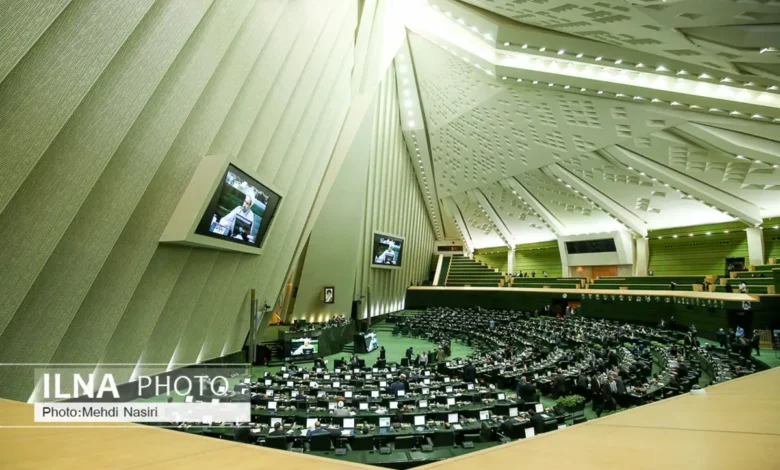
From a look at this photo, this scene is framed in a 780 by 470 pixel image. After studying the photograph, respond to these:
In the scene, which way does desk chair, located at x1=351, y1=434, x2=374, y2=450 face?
away from the camera

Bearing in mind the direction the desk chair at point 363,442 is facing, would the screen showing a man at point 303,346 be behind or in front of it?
in front

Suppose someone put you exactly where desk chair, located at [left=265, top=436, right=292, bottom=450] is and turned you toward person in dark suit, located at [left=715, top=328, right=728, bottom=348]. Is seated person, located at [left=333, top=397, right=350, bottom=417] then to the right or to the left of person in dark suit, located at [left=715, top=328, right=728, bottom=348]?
left

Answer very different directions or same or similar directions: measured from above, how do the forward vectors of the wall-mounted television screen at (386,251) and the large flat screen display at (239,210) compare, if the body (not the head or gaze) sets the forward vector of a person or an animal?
same or similar directions

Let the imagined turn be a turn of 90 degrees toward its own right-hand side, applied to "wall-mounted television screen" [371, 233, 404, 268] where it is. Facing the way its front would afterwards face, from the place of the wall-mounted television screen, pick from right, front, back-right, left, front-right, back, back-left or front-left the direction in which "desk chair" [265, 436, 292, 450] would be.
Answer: front-left

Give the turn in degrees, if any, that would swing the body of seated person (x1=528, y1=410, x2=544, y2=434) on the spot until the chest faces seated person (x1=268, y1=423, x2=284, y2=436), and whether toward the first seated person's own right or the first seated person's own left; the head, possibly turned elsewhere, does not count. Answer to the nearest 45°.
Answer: approximately 45° to the first seated person's own left

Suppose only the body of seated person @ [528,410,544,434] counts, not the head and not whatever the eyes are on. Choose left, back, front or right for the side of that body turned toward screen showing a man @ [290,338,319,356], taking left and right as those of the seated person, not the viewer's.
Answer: front

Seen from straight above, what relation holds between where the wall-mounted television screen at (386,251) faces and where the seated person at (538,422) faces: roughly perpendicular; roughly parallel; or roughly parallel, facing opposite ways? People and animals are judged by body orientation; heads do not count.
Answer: roughly parallel, facing opposite ways

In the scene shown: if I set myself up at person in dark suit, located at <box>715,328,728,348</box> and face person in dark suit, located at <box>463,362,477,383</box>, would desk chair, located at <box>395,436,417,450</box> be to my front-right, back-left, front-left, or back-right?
front-left

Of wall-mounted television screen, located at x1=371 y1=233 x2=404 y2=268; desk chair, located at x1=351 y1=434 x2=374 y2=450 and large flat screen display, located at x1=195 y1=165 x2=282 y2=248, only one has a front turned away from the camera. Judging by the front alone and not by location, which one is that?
the desk chair

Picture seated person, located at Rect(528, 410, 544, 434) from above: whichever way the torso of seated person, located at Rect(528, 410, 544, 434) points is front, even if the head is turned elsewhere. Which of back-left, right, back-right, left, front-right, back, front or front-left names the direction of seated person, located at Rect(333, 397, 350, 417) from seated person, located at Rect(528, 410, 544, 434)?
front-left

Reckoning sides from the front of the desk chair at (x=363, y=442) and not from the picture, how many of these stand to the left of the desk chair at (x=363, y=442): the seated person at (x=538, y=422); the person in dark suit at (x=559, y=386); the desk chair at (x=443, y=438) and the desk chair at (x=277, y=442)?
1

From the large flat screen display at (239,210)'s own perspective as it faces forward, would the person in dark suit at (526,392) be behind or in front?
in front

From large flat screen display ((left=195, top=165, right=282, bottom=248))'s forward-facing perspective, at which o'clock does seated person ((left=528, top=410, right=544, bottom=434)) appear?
The seated person is roughly at 12 o'clock from the large flat screen display.

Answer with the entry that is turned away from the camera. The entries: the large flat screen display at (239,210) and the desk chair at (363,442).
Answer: the desk chair

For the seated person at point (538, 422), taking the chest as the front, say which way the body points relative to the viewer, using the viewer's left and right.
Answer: facing away from the viewer and to the left of the viewer

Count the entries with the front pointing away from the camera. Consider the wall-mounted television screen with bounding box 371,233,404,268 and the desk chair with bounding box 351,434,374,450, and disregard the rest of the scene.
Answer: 1

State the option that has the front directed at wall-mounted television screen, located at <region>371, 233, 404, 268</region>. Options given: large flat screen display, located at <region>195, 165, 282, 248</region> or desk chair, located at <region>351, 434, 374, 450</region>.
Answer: the desk chair

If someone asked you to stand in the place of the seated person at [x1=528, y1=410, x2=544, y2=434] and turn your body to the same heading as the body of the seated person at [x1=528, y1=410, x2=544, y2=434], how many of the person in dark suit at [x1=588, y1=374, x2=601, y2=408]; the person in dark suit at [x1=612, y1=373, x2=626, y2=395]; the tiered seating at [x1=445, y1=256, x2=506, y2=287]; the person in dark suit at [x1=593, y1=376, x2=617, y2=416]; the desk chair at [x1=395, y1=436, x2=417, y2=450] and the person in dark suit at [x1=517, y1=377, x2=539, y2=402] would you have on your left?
1

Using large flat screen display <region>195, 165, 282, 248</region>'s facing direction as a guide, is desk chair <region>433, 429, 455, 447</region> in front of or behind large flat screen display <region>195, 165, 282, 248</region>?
in front

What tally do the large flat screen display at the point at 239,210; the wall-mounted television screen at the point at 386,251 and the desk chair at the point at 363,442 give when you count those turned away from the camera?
1

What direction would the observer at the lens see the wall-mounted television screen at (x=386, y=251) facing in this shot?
facing the viewer and to the right of the viewer
